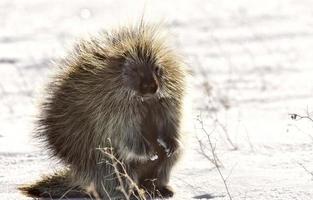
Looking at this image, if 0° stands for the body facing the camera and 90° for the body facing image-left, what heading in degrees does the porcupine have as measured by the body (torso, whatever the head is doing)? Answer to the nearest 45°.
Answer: approximately 315°
